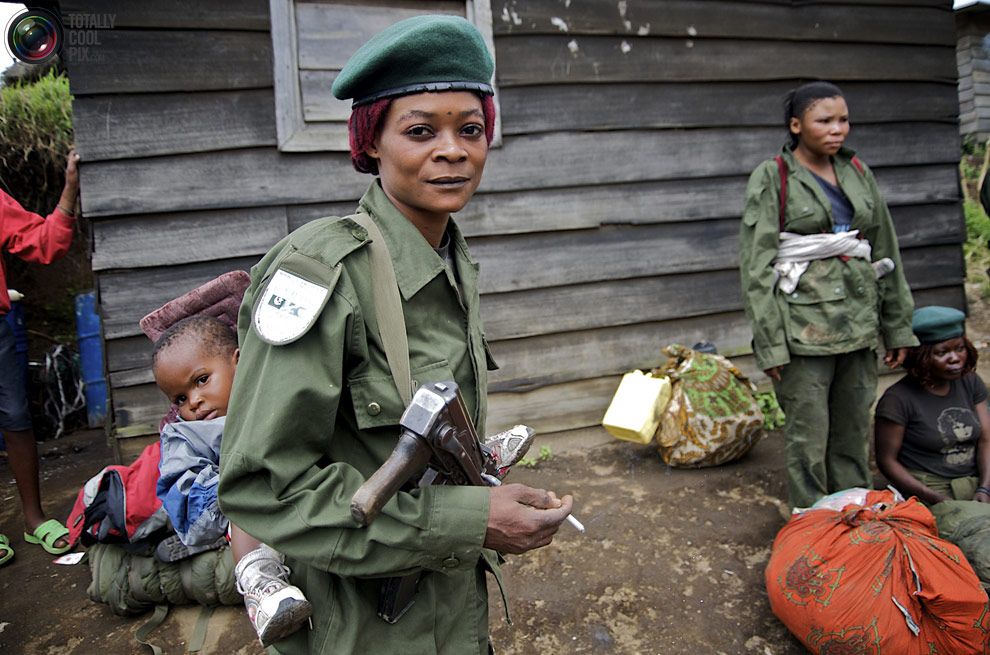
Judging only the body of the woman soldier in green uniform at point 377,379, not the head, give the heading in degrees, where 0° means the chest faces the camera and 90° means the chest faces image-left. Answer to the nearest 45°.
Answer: approximately 315°

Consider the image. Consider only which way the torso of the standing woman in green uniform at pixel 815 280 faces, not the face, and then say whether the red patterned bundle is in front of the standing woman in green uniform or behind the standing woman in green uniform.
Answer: in front

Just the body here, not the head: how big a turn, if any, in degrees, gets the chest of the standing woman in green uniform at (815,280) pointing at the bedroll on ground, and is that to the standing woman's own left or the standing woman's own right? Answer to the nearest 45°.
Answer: approximately 90° to the standing woman's own right

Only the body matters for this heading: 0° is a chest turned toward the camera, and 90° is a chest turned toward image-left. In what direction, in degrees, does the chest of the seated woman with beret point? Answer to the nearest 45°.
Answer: approximately 315°

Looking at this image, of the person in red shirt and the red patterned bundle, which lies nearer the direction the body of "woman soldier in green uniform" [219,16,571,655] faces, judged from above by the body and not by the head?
the red patterned bundle

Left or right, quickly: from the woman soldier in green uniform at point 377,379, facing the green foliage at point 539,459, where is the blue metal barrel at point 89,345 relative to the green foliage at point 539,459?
left

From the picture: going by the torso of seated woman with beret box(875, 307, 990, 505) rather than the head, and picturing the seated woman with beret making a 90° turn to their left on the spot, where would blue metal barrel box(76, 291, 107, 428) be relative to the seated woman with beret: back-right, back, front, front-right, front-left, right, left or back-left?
back-left
